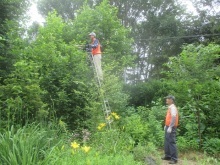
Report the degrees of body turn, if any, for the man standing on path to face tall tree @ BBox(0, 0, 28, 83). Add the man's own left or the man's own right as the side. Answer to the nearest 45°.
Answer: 0° — they already face it

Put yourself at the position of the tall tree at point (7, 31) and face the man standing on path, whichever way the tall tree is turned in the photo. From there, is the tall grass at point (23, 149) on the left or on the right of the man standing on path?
right

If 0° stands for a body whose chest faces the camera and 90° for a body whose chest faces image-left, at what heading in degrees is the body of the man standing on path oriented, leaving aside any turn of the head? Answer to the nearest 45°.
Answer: approximately 90°

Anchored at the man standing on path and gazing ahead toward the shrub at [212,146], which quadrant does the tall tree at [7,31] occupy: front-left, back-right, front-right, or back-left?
back-left

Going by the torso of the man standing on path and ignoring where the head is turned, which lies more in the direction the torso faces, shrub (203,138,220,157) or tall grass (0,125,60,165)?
the tall grass

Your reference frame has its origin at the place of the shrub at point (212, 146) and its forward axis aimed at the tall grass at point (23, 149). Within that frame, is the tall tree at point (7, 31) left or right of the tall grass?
right

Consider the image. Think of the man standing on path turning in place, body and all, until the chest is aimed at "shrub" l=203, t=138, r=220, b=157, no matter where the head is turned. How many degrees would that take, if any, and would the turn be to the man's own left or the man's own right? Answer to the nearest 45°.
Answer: approximately 135° to the man's own right

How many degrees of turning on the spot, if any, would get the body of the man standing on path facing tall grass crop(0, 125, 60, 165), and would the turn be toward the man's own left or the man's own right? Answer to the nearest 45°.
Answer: approximately 45° to the man's own left
